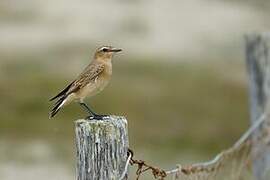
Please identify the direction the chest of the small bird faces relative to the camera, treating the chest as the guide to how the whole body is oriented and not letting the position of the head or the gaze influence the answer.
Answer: to the viewer's right

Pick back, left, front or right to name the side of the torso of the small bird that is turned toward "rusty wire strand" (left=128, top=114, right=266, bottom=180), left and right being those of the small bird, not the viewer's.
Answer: front
